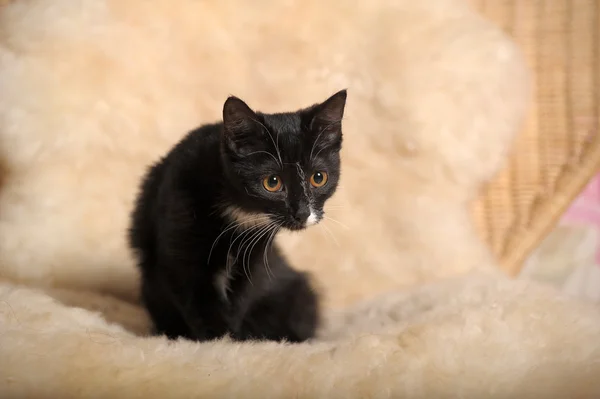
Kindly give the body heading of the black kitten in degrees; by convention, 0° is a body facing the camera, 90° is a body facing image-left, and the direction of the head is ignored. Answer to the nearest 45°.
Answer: approximately 315°
